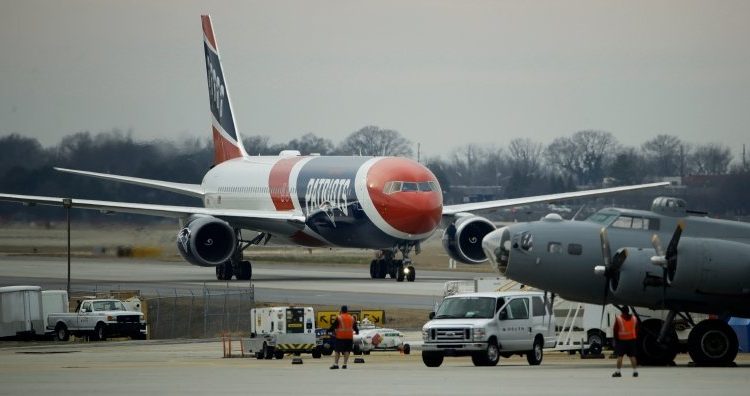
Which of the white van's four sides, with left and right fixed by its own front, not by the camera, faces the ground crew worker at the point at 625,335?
left

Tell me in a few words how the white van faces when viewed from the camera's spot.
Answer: facing the viewer and to the left of the viewer

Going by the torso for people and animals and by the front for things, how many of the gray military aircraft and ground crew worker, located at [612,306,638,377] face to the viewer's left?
1

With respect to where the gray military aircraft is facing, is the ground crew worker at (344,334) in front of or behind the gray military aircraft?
in front

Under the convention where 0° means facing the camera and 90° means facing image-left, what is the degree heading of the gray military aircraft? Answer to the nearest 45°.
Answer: approximately 90°

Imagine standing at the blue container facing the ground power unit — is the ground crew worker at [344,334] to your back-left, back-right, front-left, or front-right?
front-left
